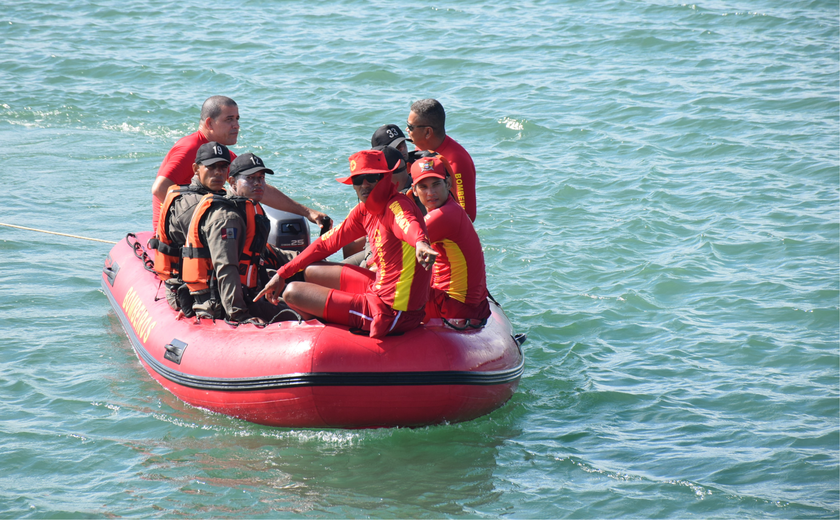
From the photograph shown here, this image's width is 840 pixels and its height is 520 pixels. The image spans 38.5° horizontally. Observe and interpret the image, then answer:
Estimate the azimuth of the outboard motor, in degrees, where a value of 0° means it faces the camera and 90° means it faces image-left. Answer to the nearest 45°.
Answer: approximately 315°

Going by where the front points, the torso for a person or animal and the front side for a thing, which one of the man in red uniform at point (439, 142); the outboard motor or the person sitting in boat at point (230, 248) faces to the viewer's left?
the man in red uniform

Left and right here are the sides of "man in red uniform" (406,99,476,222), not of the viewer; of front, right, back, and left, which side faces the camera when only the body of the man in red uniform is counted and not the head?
left

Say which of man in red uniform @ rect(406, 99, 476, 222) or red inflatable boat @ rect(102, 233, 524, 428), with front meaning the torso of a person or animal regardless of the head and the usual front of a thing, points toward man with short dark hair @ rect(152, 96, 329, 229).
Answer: the man in red uniform

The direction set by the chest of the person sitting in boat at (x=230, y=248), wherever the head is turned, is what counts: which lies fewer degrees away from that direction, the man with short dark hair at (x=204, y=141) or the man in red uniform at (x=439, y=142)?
the man in red uniform

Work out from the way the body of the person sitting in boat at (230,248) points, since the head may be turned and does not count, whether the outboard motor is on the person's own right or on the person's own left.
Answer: on the person's own left

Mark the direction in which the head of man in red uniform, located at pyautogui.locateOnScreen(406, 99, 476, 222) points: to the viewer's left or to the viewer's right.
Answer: to the viewer's left

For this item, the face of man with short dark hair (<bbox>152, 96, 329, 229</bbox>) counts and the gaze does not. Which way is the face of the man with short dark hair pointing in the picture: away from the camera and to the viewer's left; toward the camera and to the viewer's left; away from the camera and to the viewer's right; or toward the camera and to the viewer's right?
toward the camera and to the viewer's right
